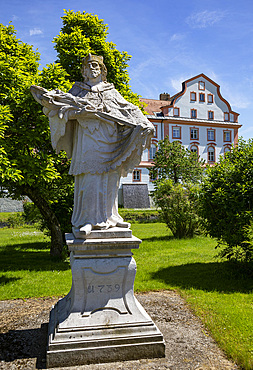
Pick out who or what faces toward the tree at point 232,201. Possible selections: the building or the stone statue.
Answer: the building

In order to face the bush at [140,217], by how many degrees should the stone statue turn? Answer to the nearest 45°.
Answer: approximately 180°

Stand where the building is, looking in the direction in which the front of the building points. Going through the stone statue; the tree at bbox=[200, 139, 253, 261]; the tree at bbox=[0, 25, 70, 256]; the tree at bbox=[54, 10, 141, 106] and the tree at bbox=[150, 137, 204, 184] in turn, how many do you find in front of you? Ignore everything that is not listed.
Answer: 5

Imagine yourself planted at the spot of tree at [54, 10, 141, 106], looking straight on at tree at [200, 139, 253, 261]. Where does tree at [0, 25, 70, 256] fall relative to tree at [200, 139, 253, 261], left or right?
right

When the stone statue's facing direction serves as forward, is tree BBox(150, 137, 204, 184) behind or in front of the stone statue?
behind

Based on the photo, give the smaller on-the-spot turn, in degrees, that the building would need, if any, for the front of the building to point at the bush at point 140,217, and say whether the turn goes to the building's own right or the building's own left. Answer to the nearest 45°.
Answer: approximately 45° to the building's own right

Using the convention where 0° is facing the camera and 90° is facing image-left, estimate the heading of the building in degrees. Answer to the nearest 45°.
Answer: approximately 0°

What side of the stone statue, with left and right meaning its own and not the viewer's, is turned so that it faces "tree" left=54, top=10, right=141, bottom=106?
back

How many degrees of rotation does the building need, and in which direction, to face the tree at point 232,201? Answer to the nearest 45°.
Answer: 0° — it already faces it

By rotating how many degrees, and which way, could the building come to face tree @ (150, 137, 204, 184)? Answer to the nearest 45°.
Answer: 0° — it already faces it

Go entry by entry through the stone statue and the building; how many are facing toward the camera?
2

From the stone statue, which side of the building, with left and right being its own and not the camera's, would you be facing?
front
